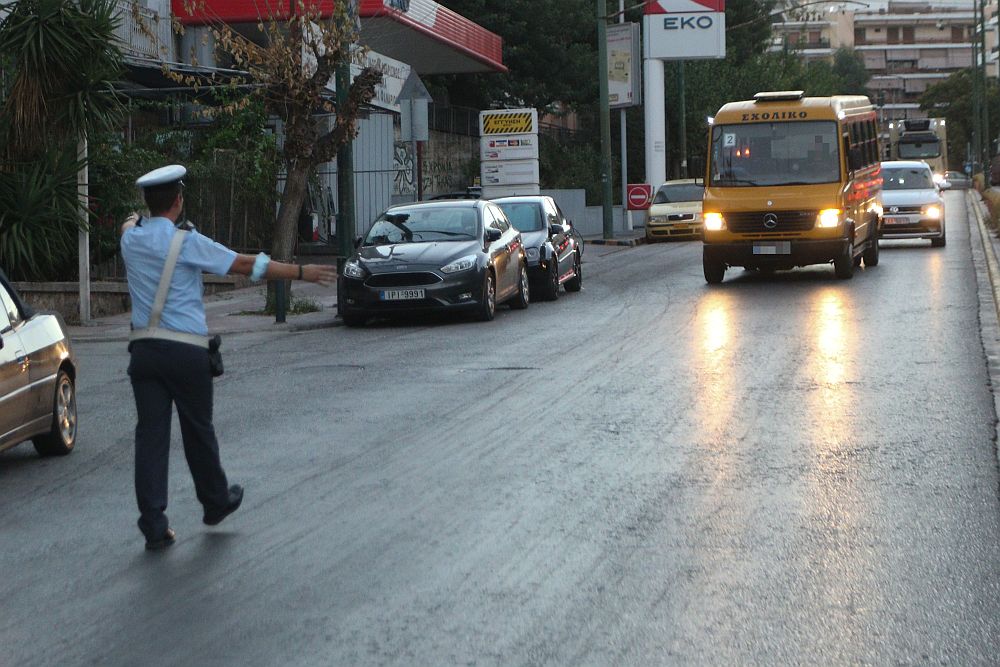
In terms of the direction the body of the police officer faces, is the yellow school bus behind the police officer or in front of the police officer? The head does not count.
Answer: in front

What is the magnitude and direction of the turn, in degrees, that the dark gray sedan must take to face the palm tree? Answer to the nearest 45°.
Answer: approximately 45° to its right

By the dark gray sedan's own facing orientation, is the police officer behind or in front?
in front

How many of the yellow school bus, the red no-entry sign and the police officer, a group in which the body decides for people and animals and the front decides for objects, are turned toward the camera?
2

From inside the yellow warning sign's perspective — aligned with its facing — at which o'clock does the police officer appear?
The police officer is roughly at 12 o'clock from the yellow warning sign.

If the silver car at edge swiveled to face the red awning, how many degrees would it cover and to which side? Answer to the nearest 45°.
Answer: approximately 135° to its right

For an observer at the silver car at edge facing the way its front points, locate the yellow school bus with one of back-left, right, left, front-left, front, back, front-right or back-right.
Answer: back

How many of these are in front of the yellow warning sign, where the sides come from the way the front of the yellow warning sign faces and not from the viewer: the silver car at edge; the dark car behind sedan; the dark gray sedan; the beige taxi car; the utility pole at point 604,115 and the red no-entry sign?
3

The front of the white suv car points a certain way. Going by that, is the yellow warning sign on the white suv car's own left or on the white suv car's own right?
on the white suv car's own right

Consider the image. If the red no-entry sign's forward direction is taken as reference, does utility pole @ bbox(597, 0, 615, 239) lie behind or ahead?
ahead
